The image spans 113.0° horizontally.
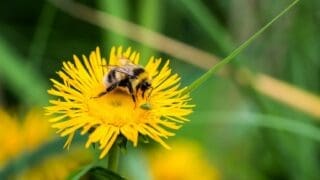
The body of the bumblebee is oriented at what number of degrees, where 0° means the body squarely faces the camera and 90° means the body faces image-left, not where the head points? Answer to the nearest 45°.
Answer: approximately 270°
